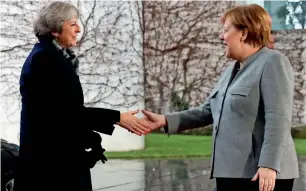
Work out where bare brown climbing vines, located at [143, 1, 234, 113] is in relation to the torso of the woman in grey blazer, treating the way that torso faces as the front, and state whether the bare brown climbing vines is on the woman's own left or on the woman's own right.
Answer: on the woman's own right

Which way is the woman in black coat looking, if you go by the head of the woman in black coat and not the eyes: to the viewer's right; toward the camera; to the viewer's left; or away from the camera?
to the viewer's right

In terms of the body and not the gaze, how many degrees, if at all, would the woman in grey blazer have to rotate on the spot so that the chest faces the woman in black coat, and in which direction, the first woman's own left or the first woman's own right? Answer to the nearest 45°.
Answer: approximately 45° to the first woman's own right

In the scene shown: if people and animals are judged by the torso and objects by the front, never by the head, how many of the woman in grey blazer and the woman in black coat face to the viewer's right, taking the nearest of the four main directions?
1

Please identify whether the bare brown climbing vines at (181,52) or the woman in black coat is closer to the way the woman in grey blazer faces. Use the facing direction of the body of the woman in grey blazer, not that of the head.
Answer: the woman in black coat

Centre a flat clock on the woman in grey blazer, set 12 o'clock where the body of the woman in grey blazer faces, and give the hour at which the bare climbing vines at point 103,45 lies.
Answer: The bare climbing vines is roughly at 4 o'clock from the woman in grey blazer.

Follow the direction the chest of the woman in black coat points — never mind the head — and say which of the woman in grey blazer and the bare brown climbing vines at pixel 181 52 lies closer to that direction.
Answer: the woman in grey blazer

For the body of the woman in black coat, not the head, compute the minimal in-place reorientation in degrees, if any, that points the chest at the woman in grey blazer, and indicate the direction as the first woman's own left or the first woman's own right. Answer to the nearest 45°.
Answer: approximately 45° to the first woman's own right

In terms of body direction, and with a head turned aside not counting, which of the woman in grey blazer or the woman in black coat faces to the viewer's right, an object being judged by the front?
the woman in black coat

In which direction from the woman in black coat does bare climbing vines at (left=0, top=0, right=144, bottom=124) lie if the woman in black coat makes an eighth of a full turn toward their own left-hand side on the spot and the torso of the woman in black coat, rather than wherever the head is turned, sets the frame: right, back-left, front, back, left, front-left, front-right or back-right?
front-left

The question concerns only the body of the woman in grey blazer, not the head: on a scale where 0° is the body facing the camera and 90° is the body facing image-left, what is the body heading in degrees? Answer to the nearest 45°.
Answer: approximately 45°

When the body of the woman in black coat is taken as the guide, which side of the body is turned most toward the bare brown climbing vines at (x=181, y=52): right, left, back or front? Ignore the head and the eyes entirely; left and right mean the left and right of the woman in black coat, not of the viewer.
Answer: left

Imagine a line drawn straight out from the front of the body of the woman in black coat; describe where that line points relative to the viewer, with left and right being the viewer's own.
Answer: facing to the right of the viewer

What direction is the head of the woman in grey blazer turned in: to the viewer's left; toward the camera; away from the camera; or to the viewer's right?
to the viewer's left
